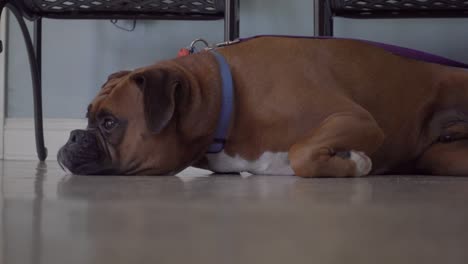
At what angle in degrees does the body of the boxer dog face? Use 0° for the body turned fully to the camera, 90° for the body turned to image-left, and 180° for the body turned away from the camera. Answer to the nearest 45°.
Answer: approximately 90°
